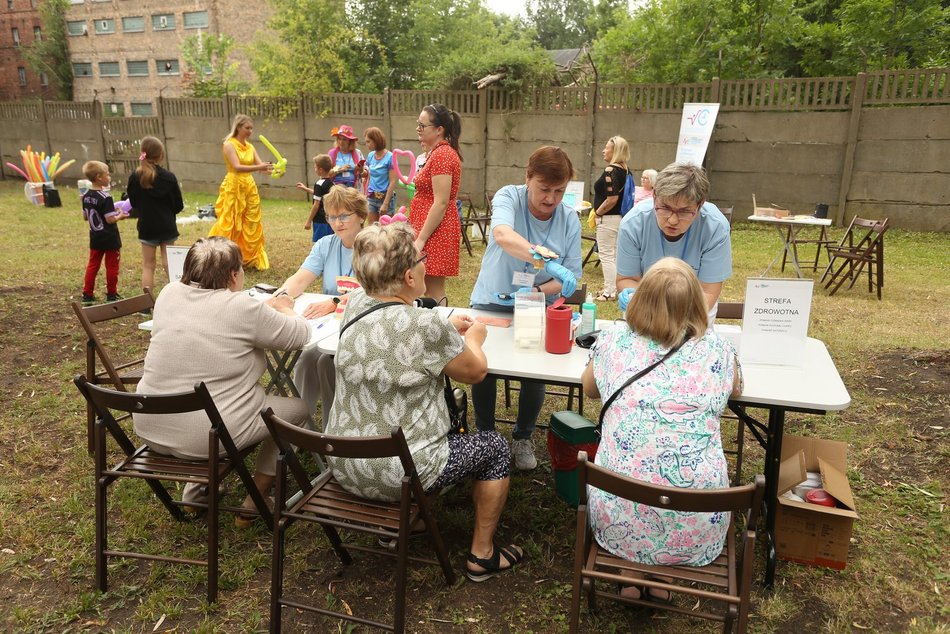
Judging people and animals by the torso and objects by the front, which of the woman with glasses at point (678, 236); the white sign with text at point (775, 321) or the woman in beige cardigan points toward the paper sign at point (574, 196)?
the woman in beige cardigan

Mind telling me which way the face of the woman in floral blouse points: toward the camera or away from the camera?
away from the camera

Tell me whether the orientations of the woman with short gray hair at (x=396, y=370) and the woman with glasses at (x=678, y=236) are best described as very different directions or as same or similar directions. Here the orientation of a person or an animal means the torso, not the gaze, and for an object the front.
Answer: very different directions

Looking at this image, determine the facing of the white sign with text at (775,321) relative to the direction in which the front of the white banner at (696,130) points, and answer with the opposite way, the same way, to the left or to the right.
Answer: the same way

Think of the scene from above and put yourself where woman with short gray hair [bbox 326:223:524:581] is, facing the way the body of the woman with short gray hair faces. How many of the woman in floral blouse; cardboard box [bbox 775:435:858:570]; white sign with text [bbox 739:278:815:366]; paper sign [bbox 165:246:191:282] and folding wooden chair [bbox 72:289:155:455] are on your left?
2

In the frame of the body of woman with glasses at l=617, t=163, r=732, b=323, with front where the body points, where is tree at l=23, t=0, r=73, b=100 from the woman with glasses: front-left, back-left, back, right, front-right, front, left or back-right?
back-right

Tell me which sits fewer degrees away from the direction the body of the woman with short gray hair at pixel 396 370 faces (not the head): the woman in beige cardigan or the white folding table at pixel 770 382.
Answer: the white folding table

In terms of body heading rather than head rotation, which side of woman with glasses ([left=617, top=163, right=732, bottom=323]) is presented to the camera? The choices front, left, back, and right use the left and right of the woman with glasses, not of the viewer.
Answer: front

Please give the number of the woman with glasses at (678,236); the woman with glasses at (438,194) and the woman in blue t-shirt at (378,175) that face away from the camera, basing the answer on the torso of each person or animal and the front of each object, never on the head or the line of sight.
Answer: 0

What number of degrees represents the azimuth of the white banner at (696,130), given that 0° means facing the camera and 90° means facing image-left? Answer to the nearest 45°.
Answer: approximately 0°

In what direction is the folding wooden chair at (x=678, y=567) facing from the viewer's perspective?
away from the camera

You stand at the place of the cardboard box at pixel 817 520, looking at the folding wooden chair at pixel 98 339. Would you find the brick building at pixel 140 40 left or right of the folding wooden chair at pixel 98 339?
right

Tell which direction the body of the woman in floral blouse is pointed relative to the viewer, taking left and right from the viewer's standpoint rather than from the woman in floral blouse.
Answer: facing away from the viewer

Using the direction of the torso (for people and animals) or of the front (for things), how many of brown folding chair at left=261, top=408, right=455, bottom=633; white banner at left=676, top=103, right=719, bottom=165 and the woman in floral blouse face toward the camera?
1

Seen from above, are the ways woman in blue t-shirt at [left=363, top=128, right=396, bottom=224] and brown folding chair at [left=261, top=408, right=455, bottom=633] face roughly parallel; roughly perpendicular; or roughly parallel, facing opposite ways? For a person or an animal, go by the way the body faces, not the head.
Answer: roughly parallel, facing opposite ways

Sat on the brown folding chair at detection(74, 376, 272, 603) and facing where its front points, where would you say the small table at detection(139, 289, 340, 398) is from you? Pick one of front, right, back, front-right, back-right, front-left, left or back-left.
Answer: front

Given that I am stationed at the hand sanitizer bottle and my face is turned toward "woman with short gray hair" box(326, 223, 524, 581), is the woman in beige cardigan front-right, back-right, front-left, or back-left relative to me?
front-right
